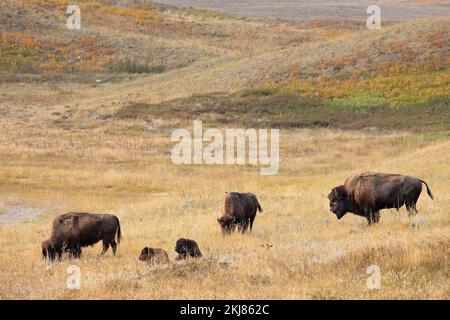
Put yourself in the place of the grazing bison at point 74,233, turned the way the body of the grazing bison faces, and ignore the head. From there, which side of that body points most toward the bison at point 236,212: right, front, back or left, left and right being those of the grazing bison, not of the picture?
back

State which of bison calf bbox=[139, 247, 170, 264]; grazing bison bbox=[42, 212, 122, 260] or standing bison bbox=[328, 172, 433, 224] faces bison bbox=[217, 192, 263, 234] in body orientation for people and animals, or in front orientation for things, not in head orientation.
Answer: standing bison bbox=[328, 172, 433, 224]

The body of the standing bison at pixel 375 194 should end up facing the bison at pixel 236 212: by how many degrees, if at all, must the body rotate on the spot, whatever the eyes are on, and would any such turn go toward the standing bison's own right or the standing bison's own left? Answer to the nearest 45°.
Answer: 0° — it already faces it

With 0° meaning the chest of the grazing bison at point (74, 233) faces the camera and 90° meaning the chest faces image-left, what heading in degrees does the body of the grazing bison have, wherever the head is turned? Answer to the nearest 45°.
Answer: approximately 90°

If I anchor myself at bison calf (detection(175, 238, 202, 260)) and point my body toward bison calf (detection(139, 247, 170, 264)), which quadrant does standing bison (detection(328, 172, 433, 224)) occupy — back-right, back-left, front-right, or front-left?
back-right

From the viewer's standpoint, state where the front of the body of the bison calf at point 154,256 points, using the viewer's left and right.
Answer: facing to the left of the viewer

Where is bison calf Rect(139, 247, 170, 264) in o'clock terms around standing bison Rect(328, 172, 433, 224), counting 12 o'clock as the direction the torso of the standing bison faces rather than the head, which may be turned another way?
The bison calf is roughly at 11 o'clock from the standing bison.

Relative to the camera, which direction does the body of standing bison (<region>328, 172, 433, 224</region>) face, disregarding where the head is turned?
to the viewer's left

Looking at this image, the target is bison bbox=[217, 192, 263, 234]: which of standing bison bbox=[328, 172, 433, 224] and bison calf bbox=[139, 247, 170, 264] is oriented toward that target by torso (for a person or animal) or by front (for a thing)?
the standing bison
